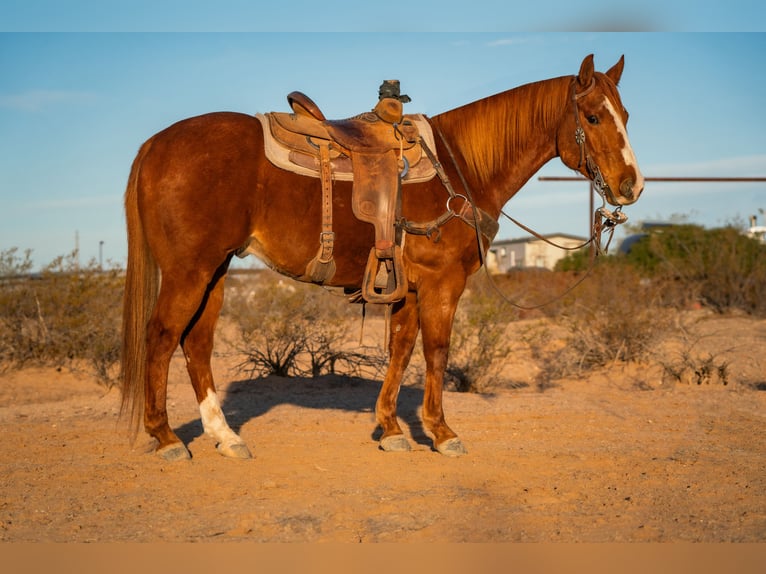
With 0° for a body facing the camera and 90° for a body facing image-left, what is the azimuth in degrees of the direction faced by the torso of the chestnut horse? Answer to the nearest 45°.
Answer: approximately 270°

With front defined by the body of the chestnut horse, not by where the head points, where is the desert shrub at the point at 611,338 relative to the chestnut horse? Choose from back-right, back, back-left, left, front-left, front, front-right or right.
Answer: front-left

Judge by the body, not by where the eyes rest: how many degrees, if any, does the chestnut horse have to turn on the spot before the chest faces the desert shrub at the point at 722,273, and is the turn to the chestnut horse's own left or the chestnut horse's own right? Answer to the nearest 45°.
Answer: approximately 45° to the chestnut horse's own left

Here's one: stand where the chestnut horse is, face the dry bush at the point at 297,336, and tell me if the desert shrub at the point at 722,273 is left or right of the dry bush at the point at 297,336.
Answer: right

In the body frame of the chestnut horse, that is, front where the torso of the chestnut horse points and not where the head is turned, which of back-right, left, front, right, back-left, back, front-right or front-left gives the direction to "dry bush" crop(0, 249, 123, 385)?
back-left

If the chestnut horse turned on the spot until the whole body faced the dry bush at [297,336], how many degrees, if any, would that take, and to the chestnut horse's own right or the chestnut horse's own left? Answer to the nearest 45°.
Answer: approximately 90° to the chestnut horse's own left

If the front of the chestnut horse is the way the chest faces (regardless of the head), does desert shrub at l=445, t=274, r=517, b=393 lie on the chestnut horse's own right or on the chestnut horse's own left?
on the chestnut horse's own left
